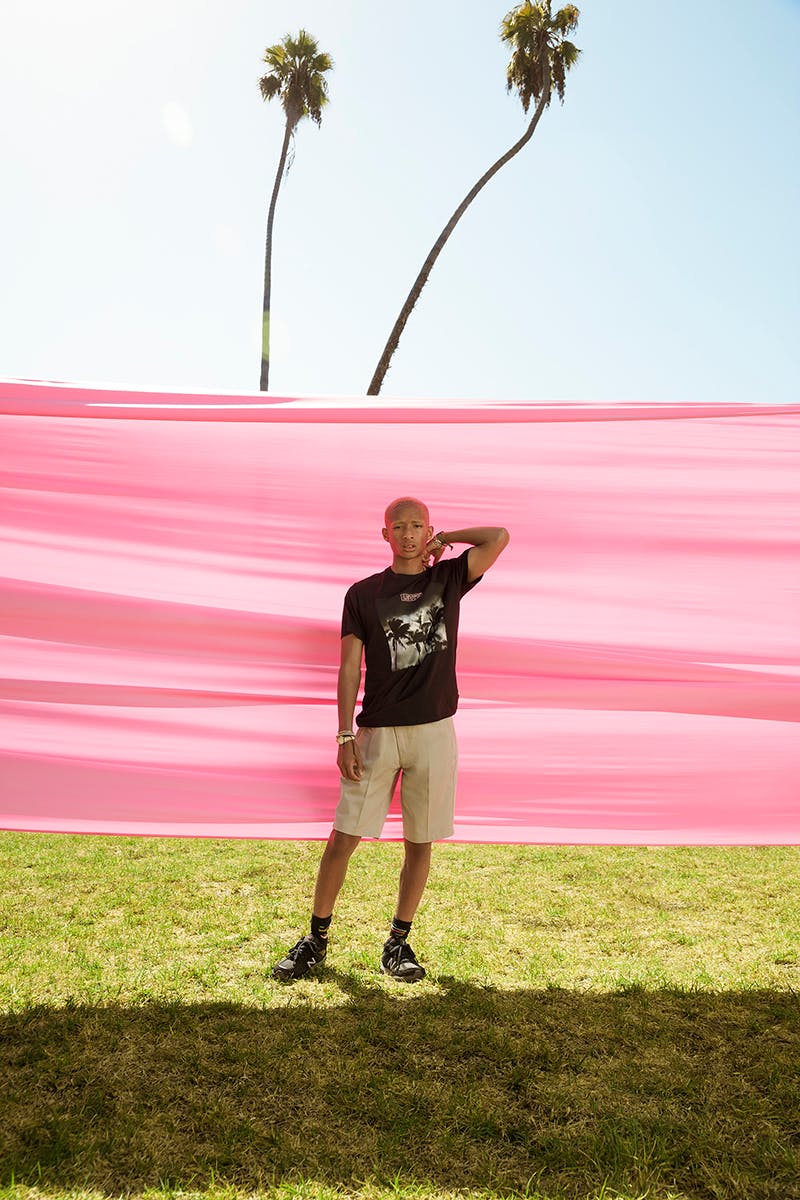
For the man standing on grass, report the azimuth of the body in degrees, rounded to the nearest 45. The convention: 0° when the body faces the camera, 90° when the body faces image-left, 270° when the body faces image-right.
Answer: approximately 0°

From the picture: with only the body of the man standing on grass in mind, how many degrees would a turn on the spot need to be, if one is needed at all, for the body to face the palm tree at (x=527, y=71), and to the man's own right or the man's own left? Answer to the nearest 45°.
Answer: approximately 180°

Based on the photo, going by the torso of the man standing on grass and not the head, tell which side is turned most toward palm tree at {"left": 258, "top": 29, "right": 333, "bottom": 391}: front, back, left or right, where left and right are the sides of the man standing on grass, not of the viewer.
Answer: back

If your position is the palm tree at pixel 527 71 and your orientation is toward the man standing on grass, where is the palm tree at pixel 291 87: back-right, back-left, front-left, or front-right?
back-right
